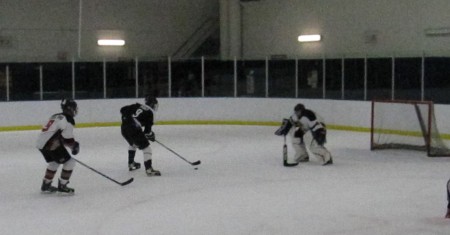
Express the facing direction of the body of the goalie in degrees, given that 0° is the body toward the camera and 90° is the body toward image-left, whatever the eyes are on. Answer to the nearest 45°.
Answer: approximately 45°

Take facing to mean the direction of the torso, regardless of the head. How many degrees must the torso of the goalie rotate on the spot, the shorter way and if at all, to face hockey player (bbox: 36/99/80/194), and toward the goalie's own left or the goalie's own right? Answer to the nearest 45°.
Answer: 0° — they already face them

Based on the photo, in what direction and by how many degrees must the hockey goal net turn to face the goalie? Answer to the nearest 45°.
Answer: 0° — it already faces them

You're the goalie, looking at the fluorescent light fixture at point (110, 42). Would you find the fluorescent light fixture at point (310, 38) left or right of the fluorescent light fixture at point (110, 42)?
right

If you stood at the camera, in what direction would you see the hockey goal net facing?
facing the viewer and to the left of the viewer

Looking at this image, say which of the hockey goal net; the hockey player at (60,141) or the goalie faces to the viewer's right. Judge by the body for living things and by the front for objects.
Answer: the hockey player

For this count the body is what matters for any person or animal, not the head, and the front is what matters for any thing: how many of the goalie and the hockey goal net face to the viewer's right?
0

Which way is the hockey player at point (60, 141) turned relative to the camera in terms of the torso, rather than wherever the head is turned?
to the viewer's right

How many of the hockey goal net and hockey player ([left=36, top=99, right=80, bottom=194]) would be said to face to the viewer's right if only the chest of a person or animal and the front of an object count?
1

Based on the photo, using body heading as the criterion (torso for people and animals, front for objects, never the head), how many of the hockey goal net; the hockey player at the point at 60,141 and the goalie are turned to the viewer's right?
1

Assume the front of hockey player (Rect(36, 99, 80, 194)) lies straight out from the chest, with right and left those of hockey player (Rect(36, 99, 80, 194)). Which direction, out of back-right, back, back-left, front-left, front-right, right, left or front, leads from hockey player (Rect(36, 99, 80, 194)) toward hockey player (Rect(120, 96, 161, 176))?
front-left

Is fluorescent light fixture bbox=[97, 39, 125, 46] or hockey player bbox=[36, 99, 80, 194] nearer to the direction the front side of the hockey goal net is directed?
the hockey player

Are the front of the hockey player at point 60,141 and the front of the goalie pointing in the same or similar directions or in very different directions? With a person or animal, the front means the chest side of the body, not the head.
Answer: very different directions
